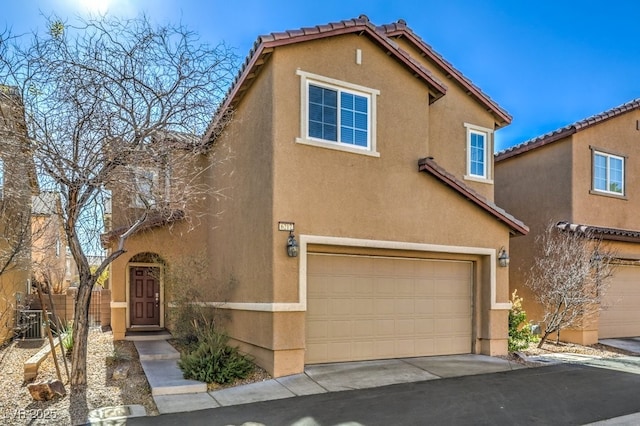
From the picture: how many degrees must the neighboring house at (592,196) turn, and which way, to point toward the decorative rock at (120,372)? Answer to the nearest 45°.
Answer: approximately 90° to its right

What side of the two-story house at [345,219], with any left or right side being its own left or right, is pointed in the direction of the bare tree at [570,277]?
left

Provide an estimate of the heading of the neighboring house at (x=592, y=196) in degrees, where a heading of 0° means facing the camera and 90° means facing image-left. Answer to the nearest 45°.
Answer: approximately 315°

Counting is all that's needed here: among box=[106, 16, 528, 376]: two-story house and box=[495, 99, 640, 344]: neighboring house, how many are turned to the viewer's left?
0

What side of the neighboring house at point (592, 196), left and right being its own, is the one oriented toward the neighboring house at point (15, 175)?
right

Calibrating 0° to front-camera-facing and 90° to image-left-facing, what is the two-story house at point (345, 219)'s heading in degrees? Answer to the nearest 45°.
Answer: approximately 315°

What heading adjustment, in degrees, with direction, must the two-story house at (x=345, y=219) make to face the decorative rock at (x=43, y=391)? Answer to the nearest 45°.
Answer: approximately 90° to its right
